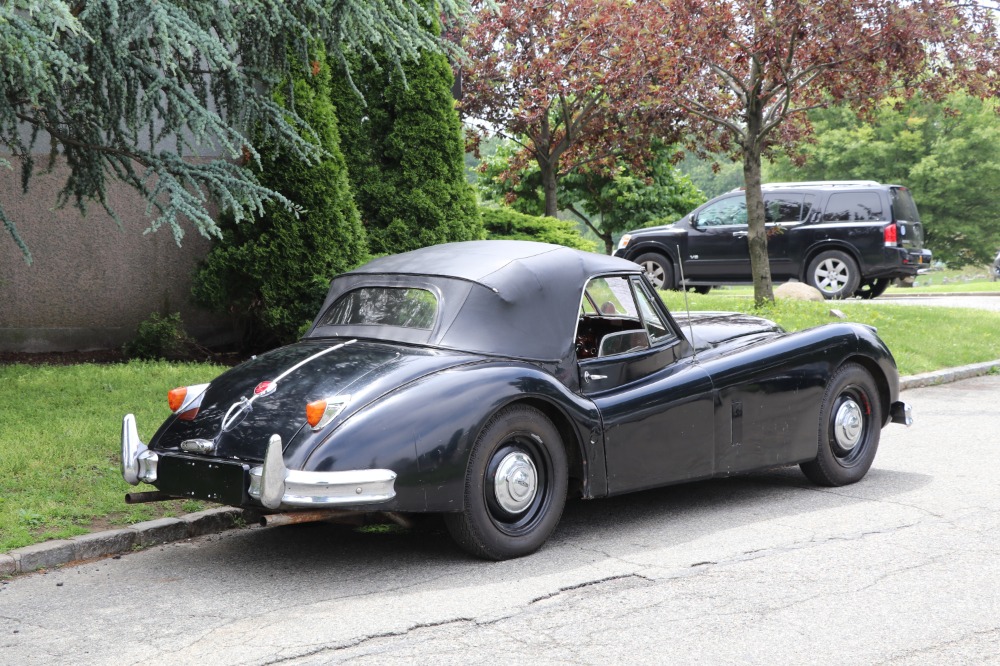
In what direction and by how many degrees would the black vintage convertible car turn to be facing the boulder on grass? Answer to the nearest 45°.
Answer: approximately 45° to its left

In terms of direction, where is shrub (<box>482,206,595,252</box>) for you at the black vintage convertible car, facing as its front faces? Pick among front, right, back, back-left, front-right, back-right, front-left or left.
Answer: front-left

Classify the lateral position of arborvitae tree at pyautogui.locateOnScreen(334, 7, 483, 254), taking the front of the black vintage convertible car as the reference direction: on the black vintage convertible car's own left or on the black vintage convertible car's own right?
on the black vintage convertible car's own left

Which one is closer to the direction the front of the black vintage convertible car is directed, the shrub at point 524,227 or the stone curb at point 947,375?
the stone curb

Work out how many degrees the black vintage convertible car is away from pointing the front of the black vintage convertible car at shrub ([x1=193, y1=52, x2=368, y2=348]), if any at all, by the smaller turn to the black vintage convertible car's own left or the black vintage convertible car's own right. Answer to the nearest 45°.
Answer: approximately 45° to the black vintage convertible car's own left

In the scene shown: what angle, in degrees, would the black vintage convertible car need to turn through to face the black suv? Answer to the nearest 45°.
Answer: approximately 45° to its left

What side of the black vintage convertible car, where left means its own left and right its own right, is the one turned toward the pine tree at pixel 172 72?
left

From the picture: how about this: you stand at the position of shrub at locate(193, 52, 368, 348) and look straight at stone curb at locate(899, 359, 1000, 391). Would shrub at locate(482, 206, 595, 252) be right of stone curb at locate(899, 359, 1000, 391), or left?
left

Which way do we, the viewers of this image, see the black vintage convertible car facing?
facing away from the viewer and to the right of the viewer

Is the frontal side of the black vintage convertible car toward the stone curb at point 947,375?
yes
